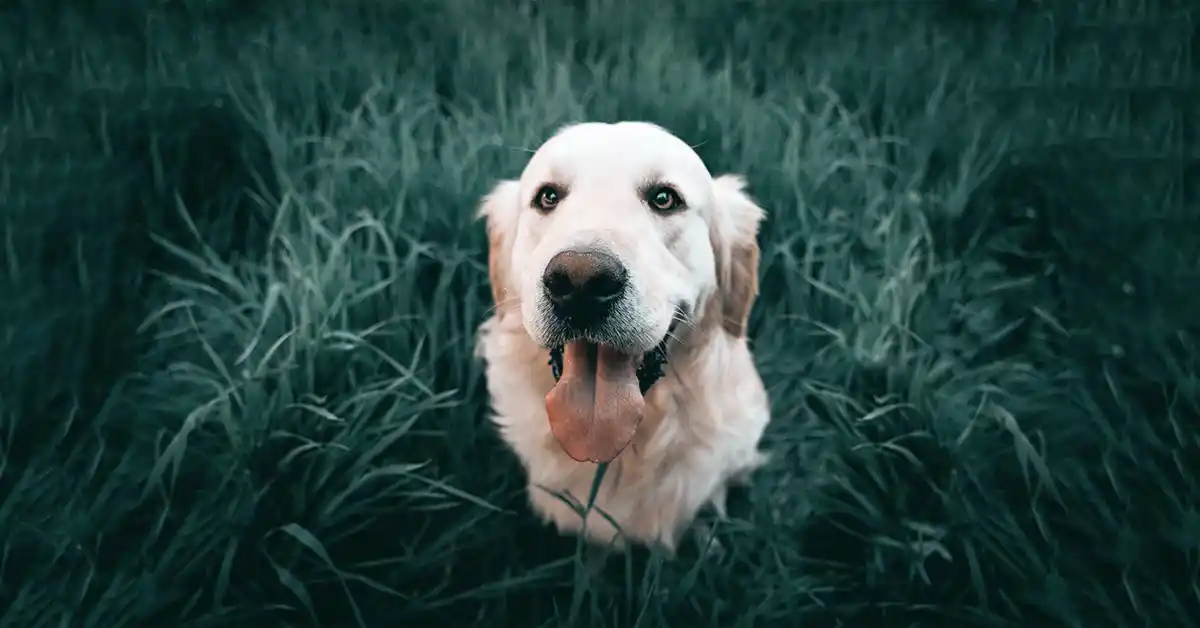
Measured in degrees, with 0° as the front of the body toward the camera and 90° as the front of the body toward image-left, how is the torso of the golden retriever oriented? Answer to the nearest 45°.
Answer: approximately 0°
